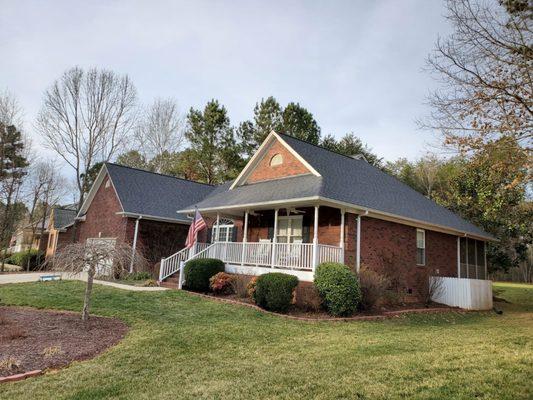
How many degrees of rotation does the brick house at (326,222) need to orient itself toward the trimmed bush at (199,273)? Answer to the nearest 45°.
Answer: approximately 45° to its right

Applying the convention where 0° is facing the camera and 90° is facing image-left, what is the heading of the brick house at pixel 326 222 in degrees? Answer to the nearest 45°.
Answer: approximately 45°

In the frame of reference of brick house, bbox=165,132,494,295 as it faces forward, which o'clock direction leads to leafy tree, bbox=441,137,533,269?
The leafy tree is roughly at 6 o'clock from the brick house.

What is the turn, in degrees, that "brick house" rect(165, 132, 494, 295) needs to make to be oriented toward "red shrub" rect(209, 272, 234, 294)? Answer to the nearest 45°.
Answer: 0° — it already faces it

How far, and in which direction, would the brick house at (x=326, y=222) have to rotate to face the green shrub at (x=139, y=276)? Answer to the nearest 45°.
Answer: approximately 45° to its right

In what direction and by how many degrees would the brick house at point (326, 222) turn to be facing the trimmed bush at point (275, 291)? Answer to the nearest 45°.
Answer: approximately 45° to its left

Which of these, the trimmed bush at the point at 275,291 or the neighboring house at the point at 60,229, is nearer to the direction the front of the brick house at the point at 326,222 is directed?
the trimmed bush
